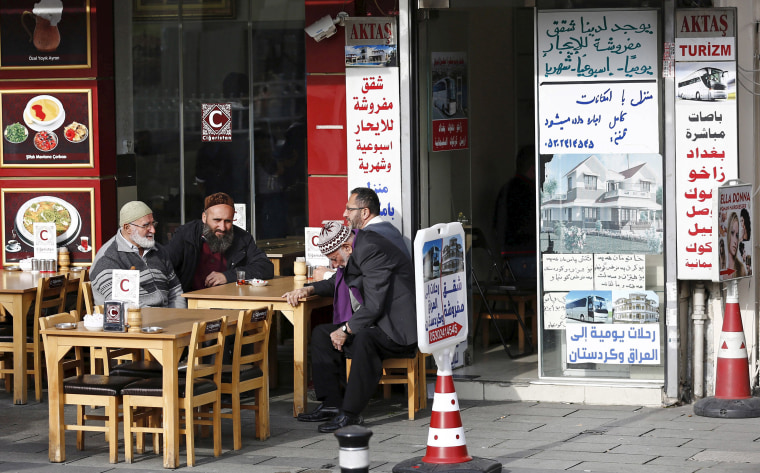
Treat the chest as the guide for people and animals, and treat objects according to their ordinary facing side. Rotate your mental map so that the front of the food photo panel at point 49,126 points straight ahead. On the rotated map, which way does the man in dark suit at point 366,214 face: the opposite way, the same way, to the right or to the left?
to the right

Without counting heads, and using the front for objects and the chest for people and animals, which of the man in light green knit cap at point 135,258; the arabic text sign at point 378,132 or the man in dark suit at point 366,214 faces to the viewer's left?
the man in dark suit

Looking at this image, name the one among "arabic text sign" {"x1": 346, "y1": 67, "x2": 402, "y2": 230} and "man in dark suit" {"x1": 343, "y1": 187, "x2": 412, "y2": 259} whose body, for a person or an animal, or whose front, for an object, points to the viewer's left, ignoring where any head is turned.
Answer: the man in dark suit

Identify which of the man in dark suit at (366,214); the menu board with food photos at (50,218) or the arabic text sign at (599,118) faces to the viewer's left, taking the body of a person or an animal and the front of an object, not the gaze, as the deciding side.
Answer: the man in dark suit

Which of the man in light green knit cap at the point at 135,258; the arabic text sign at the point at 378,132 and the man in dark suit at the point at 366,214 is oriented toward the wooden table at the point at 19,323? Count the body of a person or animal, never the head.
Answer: the man in dark suit

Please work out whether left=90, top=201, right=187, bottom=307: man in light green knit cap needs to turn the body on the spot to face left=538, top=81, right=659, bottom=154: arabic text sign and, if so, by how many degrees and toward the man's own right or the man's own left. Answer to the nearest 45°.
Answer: approximately 45° to the man's own left

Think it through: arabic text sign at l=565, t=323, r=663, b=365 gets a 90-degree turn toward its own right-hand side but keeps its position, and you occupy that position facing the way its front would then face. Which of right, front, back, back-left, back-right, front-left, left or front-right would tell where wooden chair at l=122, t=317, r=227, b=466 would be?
front-left

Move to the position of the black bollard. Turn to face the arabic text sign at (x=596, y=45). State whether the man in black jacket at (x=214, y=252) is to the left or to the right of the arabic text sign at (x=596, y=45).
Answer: left

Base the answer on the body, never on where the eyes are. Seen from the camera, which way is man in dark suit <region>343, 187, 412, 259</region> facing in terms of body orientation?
to the viewer's left

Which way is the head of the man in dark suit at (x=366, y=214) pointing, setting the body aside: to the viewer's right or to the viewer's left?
to the viewer's left
